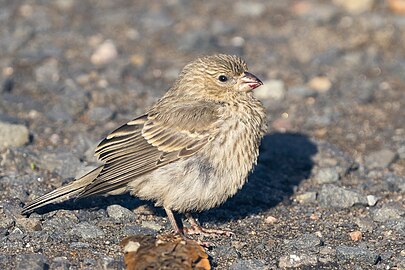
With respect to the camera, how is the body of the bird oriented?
to the viewer's right

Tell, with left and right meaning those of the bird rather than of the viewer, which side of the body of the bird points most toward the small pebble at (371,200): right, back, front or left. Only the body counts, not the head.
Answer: front

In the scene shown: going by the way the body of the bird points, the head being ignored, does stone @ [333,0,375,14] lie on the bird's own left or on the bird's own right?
on the bird's own left

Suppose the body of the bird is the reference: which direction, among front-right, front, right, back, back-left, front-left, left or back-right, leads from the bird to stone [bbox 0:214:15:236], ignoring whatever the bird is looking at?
back

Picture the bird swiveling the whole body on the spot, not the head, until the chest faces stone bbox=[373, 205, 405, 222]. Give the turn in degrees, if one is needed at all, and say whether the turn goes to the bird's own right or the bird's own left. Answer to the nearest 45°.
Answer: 0° — it already faces it

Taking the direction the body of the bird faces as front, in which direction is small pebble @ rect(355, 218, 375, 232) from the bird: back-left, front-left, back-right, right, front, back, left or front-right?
front

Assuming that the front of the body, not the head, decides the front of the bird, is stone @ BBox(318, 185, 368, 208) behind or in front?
in front

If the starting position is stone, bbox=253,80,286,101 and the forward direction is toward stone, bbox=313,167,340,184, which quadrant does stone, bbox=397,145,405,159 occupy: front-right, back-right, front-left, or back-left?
front-left

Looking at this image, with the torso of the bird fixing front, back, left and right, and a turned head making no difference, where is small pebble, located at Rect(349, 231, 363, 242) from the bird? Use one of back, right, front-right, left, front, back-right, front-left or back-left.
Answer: front

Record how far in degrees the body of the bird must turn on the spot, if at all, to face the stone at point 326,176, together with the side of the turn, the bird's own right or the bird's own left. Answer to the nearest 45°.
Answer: approximately 45° to the bird's own left

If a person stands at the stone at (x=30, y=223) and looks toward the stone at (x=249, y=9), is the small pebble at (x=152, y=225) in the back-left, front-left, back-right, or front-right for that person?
front-right

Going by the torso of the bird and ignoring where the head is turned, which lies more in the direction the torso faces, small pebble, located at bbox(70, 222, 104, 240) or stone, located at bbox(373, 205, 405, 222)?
the stone
